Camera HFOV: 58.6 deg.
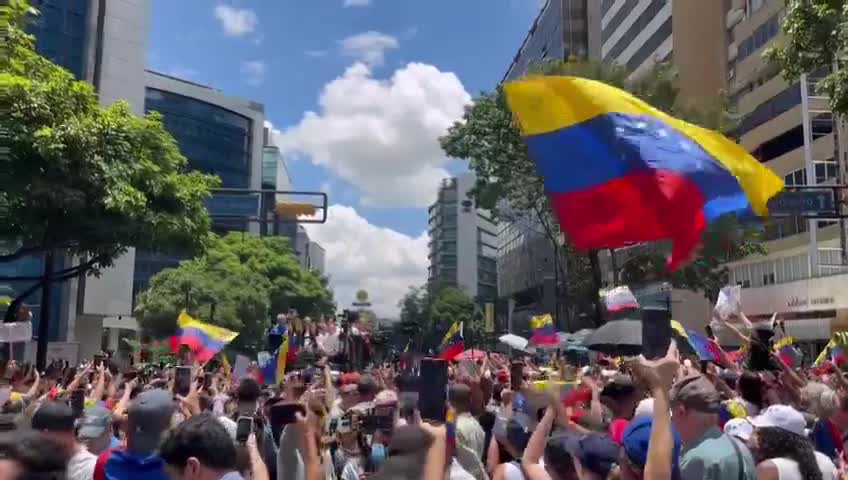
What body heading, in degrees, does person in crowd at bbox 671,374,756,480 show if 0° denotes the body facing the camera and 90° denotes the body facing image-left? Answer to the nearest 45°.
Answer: approximately 135°

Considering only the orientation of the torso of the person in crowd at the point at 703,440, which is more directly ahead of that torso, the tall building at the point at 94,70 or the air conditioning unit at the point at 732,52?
the tall building

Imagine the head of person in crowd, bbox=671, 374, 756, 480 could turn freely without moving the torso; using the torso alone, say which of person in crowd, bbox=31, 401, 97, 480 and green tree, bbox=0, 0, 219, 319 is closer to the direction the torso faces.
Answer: the green tree

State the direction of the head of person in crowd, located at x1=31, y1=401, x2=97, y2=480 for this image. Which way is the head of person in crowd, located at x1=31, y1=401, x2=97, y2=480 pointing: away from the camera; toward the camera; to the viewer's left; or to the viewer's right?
away from the camera

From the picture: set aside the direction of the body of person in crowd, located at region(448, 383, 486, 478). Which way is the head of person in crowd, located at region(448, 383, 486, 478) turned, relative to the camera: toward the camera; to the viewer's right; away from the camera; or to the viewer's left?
away from the camera

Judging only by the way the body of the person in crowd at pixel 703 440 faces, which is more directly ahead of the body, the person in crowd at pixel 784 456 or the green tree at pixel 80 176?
the green tree

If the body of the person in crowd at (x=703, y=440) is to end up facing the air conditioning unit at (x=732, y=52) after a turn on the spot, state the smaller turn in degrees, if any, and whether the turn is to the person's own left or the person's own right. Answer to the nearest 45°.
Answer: approximately 45° to the person's own right

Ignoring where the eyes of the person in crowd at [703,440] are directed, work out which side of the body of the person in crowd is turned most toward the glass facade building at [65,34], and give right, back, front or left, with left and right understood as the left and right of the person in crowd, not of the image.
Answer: front

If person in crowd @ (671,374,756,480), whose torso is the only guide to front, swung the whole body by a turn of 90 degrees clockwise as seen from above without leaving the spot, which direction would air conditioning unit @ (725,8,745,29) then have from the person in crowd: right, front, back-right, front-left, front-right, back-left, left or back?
front-left

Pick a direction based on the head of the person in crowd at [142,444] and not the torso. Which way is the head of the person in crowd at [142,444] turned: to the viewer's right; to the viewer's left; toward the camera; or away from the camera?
away from the camera

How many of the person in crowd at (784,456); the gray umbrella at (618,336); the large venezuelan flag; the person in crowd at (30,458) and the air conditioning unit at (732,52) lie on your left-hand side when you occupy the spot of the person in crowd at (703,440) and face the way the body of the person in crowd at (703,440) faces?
1

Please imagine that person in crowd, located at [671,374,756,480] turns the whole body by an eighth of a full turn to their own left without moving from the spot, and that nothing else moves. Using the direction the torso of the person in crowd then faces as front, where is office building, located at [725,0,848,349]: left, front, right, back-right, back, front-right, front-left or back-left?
right

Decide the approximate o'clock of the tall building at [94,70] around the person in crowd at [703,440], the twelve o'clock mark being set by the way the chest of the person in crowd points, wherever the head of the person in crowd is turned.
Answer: The tall building is roughly at 12 o'clock from the person in crowd.

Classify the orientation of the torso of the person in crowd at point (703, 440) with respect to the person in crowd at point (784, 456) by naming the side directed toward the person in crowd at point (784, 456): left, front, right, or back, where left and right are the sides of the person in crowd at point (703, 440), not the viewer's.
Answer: right

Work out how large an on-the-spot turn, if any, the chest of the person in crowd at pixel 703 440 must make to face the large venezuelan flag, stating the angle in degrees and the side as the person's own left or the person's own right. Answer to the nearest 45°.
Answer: approximately 45° to the person's own right

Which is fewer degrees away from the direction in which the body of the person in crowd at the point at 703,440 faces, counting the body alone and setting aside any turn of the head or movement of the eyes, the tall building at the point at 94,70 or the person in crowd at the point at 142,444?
the tall building

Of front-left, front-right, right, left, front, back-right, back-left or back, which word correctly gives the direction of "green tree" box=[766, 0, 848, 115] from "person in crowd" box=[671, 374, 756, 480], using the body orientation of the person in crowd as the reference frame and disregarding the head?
front-right
